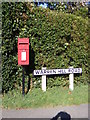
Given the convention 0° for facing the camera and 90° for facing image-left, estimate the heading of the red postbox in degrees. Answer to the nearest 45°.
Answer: approximately 0°
